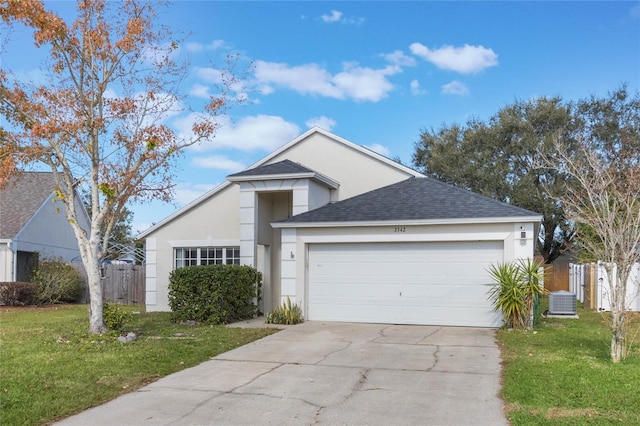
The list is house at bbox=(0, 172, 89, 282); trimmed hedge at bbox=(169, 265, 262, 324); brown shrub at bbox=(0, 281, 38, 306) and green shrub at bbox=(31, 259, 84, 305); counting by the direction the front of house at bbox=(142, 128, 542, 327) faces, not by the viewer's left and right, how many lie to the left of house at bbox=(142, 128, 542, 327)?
0

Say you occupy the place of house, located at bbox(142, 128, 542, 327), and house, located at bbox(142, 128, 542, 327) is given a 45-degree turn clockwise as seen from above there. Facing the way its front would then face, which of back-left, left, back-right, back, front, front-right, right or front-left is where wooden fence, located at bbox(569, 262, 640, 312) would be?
back

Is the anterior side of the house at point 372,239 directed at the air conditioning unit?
no

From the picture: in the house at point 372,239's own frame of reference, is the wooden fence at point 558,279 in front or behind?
behind

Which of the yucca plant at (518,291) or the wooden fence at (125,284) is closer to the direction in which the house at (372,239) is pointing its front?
the yucca plant

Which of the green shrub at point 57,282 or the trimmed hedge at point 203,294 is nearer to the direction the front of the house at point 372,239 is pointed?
the trimmed hedge

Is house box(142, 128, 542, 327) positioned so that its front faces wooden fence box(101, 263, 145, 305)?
no

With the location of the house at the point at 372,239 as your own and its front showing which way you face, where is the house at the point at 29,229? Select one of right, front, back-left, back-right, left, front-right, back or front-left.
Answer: back-right

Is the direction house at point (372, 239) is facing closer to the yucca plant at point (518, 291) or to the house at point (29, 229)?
the yucca plant

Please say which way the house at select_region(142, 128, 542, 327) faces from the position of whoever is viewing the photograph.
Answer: facing the viewer

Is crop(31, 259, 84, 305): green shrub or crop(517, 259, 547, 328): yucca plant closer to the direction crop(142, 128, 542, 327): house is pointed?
the yucca plant

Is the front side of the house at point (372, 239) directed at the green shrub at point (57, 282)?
no

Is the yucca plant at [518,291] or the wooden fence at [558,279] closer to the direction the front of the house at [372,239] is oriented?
the yucca plant

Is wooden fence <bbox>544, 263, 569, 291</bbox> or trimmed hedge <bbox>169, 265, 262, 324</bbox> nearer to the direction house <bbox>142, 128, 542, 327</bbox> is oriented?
the trimmed hedge
